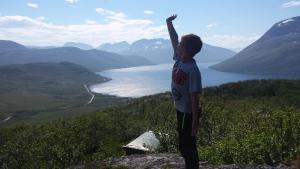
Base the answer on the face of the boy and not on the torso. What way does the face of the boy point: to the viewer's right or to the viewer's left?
to the viewer's left

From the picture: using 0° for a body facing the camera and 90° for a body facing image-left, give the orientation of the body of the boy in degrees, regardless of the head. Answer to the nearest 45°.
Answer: approximately 45°
